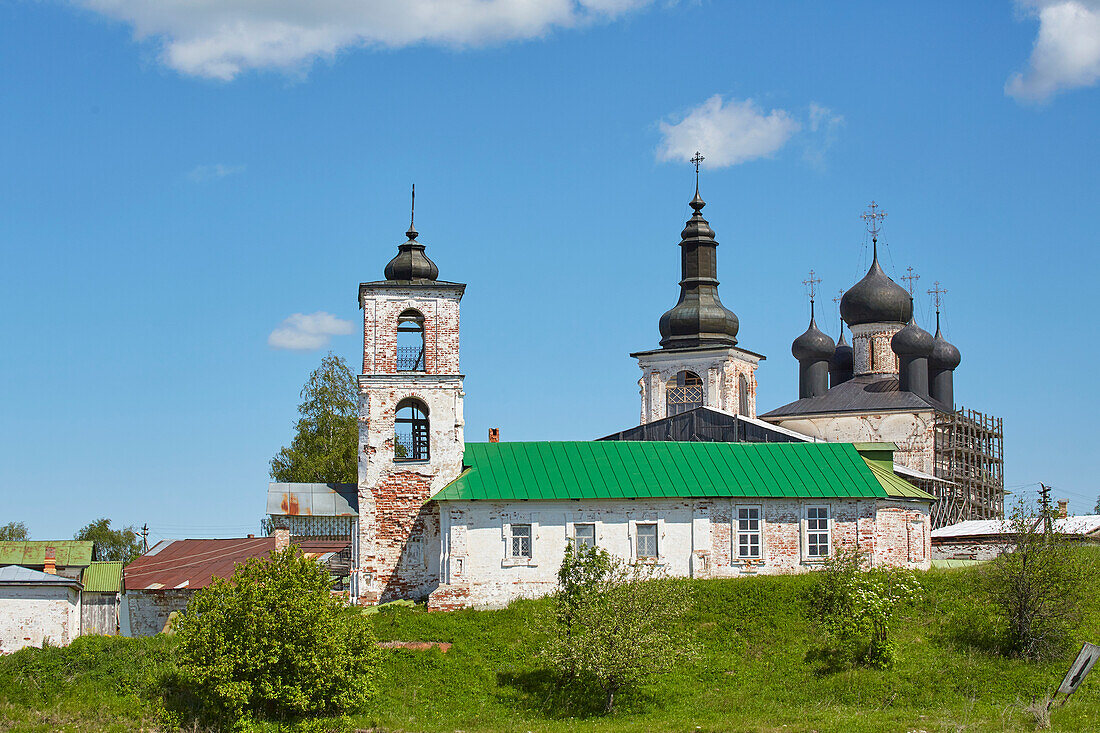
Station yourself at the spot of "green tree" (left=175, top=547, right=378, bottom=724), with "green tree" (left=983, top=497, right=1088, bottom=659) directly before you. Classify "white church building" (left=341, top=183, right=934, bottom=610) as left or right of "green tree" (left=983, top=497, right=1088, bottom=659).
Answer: left

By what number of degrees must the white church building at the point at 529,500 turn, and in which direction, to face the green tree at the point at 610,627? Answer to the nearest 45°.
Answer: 0° — it already faces it

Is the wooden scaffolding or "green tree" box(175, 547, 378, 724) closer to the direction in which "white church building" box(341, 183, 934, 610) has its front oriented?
the green tree

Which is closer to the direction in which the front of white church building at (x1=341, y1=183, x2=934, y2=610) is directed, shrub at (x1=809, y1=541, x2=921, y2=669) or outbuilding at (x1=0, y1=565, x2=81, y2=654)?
the outbuilding

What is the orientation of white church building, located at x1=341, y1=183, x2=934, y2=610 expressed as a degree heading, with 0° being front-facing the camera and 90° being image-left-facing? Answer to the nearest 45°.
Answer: approximately 90°

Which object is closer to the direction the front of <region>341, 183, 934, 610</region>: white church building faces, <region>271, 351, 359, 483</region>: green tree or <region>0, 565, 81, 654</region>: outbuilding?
the outbuilding
